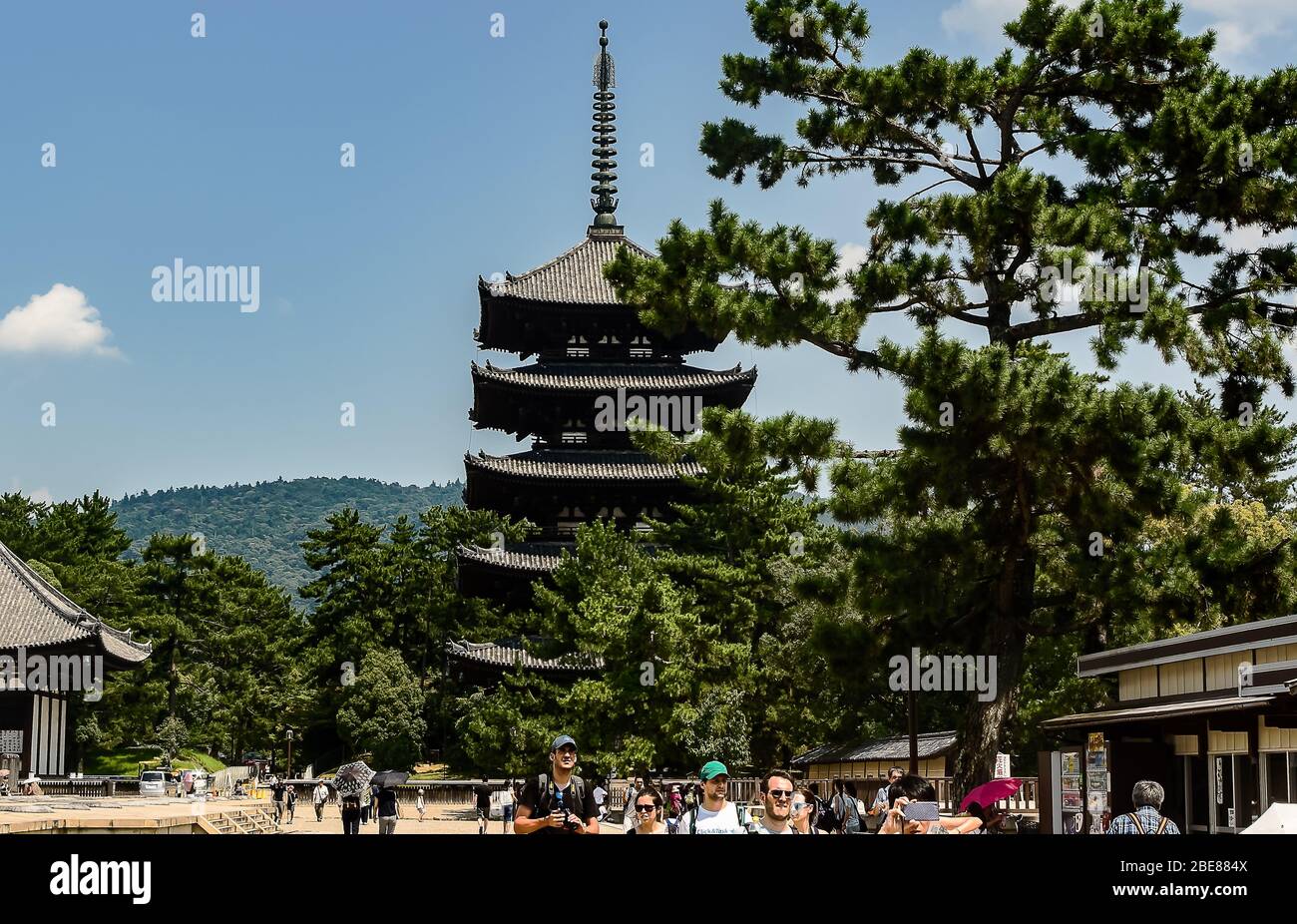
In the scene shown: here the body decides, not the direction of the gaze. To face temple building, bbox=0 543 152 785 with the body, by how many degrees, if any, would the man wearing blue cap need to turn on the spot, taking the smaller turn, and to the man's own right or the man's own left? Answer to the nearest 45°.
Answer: approximately 180°

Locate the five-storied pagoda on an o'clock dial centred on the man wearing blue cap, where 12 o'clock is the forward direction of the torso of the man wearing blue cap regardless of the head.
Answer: The five-storied pagoda is roughly at 6 o'clock from the man wearing blue cap.

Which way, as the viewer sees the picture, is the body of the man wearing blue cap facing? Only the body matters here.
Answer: toward the camera
